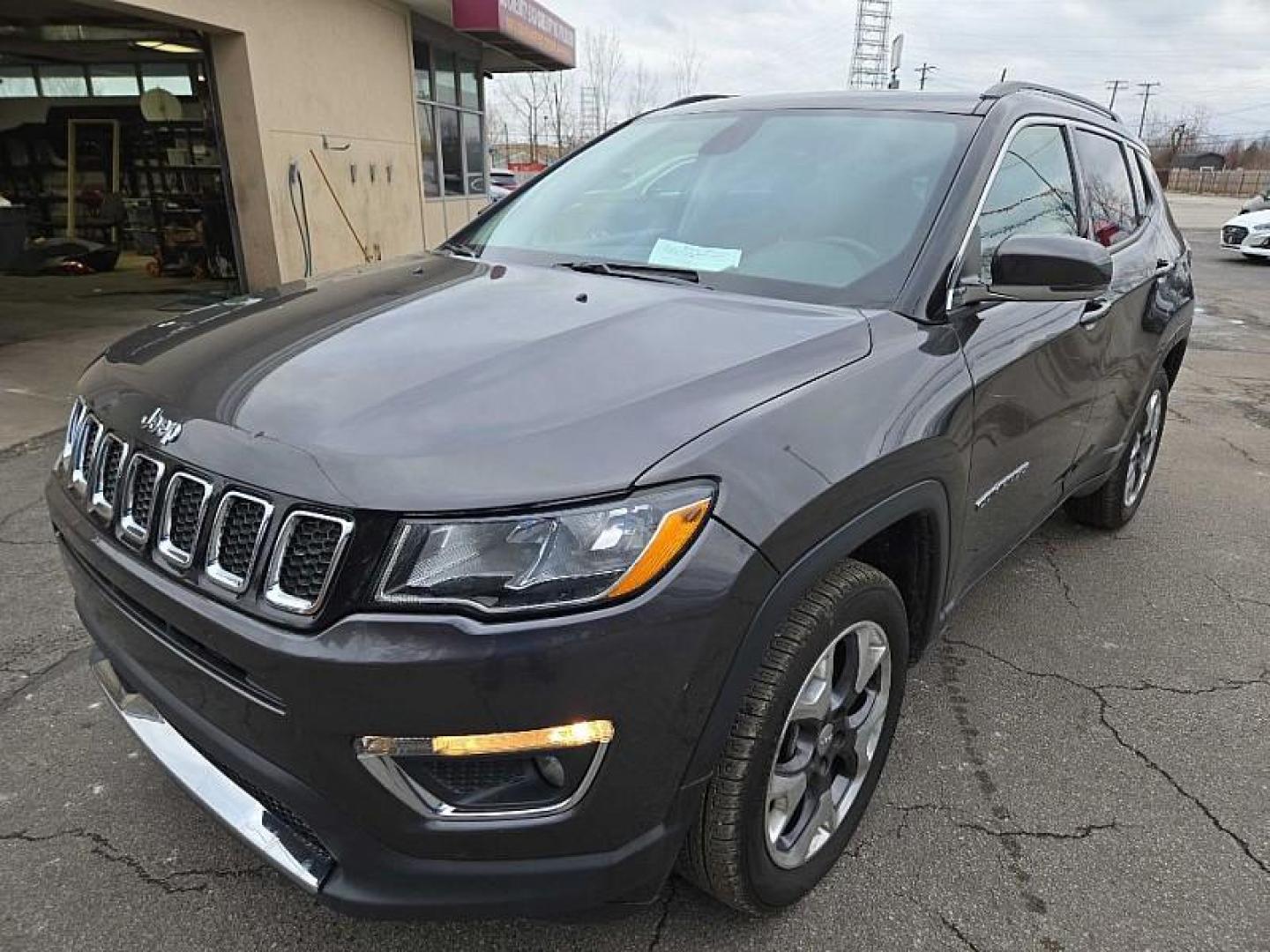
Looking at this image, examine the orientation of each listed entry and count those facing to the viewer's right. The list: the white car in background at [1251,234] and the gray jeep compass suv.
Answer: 0

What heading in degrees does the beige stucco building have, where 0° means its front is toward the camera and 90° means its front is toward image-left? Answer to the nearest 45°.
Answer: approximately 315°

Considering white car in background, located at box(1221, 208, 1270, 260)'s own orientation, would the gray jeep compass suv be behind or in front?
in front

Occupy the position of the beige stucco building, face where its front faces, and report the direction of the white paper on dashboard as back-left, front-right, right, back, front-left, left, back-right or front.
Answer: front-right

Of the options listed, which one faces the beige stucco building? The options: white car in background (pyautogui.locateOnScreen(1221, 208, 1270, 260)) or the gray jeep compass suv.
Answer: the white car in background

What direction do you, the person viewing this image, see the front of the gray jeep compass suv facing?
facing the viewer and to the left of the viewer

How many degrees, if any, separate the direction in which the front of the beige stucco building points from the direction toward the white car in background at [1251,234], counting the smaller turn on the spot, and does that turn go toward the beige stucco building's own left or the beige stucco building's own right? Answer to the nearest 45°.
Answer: approximately 45° to the beige stucco building's own left

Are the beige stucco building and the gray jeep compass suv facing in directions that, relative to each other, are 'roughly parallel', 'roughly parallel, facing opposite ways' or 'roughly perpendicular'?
roughly perpendicular

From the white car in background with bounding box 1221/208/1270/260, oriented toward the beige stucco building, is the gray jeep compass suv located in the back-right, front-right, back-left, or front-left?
front-left

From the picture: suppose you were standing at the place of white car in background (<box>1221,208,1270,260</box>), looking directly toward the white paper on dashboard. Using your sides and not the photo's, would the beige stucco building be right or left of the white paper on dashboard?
right

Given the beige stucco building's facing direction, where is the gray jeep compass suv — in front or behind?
in front

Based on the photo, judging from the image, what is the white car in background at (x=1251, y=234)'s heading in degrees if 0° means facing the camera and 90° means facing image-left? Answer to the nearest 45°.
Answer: approximately 45°

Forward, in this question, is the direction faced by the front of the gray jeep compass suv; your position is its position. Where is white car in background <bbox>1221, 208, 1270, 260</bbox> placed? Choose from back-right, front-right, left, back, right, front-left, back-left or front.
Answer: back

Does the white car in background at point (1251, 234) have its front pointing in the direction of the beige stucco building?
yes
